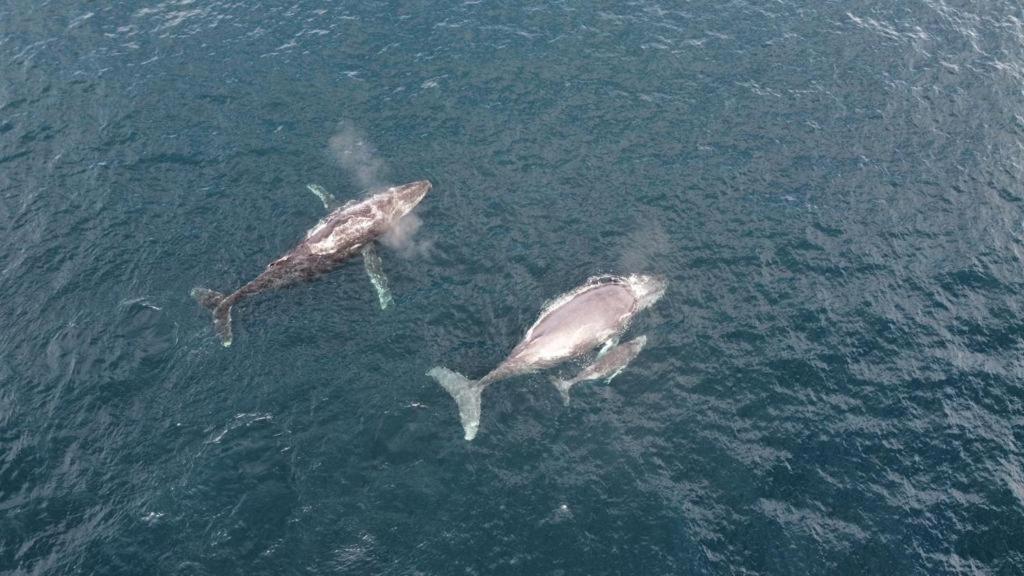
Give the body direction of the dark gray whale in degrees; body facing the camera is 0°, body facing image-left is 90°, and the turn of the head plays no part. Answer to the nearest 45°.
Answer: approximately 225°

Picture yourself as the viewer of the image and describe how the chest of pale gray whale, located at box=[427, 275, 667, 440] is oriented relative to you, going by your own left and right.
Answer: facing away from the viewer and to the right of the viewer

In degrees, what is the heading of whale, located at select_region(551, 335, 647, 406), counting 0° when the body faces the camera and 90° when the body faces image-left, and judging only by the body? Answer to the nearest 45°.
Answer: approximately 225°

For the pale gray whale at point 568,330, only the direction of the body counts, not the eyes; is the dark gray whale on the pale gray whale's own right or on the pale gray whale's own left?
on the pale gray whale's own left

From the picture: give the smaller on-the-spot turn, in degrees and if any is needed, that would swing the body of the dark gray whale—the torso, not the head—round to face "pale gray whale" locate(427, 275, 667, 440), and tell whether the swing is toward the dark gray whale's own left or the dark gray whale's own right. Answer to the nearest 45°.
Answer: approximately 90° to the dark gray whale's own right
